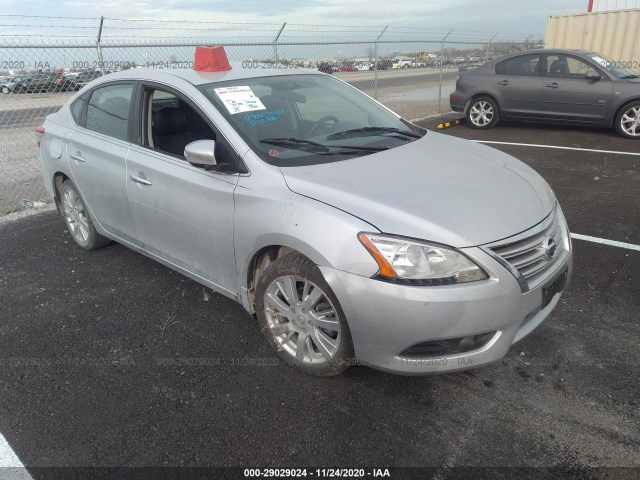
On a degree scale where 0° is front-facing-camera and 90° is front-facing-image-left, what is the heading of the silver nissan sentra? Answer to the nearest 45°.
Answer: approximately 315°

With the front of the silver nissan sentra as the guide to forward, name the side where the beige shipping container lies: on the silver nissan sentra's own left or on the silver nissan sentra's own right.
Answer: on the silver nissan sentra's own left
